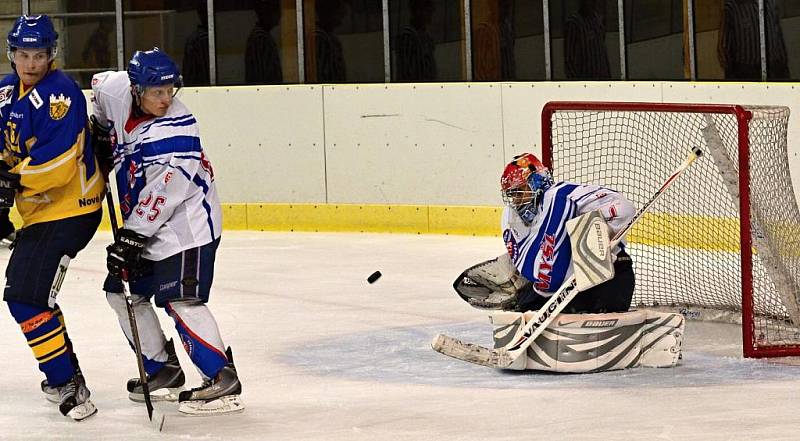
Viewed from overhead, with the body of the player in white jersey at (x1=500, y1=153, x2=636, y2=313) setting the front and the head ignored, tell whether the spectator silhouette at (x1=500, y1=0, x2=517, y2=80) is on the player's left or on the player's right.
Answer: on the player's right

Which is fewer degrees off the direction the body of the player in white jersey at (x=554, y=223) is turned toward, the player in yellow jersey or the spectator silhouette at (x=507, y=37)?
the player in yellow jersey

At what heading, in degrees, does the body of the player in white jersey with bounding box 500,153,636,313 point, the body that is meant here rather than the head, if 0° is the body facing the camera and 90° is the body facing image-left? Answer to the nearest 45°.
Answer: approximately 45°

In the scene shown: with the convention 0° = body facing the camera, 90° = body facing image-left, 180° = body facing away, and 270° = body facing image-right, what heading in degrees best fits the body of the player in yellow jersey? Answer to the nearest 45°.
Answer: approximately 45°

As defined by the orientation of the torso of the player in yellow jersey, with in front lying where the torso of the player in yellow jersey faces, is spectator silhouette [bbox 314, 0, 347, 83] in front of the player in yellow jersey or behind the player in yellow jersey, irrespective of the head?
behind
